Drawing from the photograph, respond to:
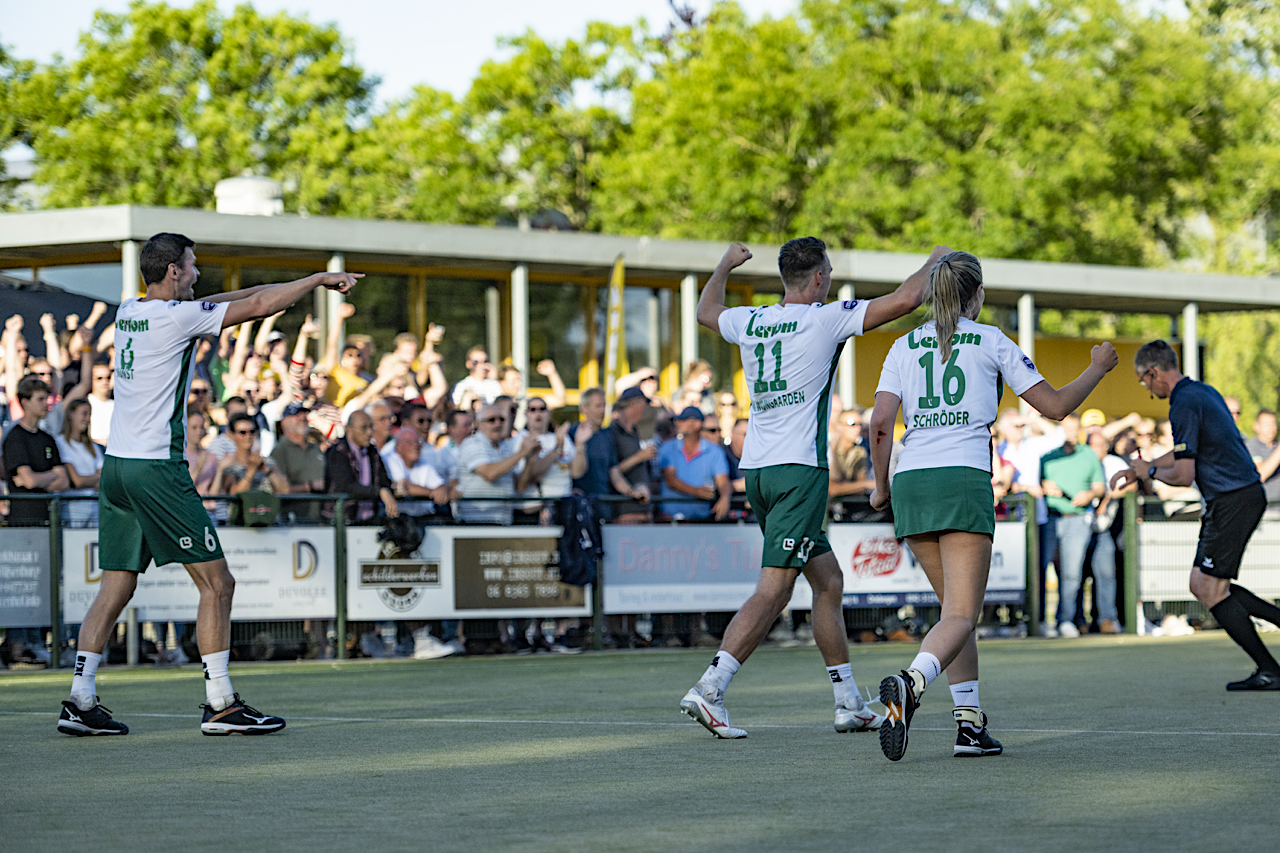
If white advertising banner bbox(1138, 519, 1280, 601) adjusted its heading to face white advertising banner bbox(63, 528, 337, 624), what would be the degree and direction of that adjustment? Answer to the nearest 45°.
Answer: approximately 45° to its right

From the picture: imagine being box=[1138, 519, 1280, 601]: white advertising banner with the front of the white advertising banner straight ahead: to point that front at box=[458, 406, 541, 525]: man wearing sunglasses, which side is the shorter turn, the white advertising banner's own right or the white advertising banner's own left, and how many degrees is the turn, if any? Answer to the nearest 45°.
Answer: approximately 45° to the white advertising banner's own right

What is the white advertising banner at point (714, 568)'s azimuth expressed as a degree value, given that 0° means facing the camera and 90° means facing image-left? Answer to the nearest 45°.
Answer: approximately 0°

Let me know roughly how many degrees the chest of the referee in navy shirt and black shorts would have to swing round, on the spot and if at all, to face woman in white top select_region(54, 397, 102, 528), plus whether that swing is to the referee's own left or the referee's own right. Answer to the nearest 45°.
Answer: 0° — they already face them

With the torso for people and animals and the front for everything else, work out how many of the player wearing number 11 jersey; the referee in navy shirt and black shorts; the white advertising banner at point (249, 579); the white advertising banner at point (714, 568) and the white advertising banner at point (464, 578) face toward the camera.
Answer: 3

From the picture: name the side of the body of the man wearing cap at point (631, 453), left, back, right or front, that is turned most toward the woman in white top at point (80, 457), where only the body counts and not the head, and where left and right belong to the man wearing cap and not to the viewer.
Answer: right

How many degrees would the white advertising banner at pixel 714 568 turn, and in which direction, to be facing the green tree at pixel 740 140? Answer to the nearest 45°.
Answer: approximately 180°

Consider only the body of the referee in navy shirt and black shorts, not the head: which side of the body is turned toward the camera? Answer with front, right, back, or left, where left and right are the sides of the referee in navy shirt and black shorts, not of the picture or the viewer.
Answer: left

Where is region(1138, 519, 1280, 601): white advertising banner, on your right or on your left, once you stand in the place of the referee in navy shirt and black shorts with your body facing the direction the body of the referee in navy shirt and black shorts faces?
on your right

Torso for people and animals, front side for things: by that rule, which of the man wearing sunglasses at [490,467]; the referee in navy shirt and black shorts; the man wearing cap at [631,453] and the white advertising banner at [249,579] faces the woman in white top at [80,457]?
the referee in navy shirt and black shorts

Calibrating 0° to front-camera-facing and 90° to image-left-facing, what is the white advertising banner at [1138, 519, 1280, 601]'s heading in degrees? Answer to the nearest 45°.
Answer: approximately 0°

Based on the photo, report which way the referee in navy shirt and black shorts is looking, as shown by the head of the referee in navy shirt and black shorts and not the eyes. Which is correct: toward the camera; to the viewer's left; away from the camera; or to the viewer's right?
to the viewer's left

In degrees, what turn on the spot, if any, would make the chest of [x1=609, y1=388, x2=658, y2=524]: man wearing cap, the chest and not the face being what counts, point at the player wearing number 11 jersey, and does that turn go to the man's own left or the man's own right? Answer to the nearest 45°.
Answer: approximately 45° to the man's own right
